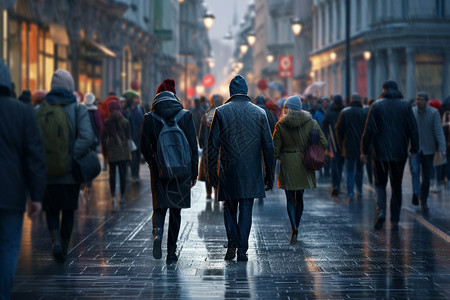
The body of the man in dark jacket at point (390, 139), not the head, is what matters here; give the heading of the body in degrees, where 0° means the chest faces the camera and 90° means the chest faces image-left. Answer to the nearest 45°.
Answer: approximately 180°

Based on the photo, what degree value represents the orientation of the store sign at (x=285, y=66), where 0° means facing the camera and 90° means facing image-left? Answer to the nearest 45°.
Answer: approximately 0°

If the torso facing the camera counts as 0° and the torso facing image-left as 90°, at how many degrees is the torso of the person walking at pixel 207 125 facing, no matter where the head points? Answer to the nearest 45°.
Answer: approximately 180°

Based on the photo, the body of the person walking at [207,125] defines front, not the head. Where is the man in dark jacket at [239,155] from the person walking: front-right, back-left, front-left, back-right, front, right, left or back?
back

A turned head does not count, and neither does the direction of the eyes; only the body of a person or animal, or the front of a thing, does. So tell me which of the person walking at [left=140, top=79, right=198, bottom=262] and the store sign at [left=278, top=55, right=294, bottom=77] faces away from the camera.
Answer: the person walking

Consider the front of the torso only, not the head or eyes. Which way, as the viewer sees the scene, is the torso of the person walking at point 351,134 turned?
away from the camera

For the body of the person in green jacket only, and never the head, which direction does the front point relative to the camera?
away from the camera

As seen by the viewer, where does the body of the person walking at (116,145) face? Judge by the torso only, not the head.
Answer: away from the camera

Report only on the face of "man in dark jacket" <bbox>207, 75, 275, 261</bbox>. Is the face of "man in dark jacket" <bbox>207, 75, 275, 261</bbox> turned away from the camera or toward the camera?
away from the camera

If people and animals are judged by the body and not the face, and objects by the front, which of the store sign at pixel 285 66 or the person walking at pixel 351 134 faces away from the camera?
the person walking

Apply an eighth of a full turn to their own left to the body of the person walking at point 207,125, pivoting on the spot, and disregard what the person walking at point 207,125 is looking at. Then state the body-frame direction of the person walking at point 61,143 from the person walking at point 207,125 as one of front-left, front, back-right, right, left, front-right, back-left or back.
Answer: back-left

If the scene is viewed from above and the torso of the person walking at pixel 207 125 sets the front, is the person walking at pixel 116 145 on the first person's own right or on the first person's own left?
on the first person's own left

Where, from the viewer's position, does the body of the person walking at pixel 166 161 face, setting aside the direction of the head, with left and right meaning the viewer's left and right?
facing away from the viewer
